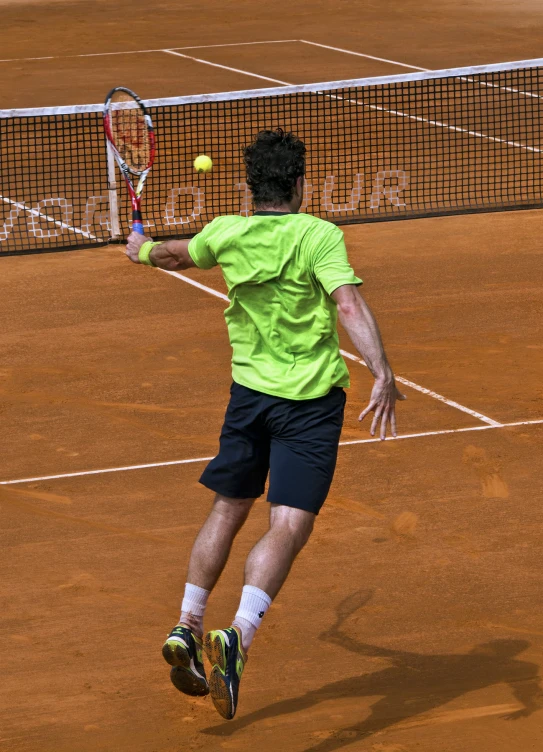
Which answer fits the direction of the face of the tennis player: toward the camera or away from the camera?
away from the camera

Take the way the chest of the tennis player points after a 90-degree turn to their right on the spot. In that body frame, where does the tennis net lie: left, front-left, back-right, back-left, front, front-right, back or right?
left

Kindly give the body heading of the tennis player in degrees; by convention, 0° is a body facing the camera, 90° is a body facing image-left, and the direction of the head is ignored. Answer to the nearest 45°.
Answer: approximately 180°

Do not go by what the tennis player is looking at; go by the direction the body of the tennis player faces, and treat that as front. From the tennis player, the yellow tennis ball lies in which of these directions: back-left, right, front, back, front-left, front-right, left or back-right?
front

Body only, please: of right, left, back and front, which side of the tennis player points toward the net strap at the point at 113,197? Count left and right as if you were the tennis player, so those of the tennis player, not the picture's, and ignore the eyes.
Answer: front
